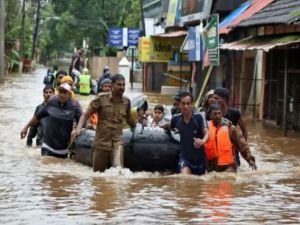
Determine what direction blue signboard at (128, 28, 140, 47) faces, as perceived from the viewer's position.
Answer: facing the viewer

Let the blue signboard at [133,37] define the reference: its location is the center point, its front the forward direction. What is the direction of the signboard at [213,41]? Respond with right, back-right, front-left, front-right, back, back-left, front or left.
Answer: front

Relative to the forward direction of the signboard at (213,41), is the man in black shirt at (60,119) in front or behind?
in front

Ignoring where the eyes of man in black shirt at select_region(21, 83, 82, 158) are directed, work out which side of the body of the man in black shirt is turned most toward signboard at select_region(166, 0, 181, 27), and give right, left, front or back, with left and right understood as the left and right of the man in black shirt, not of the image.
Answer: back

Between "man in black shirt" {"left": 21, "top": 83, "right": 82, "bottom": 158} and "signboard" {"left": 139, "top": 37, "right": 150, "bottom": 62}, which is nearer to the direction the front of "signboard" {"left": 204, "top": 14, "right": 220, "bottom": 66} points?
the man in black shirt

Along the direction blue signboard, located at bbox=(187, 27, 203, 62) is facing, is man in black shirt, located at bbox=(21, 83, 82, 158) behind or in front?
in front

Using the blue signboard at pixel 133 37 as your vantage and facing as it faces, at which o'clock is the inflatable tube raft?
The inflatable tube raft is roughly at 12 o'clock from the blue signboard.

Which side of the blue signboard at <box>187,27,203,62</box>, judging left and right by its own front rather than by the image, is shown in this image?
front

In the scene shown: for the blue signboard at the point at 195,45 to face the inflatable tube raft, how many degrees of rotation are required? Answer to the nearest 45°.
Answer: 0° — it already faces it
